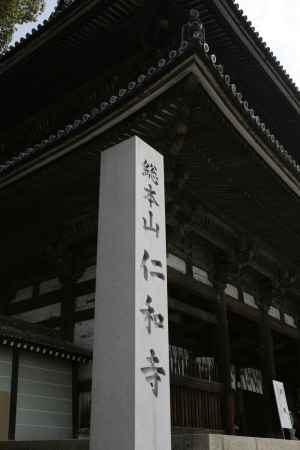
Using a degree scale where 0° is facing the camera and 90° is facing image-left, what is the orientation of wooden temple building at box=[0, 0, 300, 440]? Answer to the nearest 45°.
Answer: approximately 315°

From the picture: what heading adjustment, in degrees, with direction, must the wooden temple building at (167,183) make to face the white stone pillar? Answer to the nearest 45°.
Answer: approximately 45° to its right
